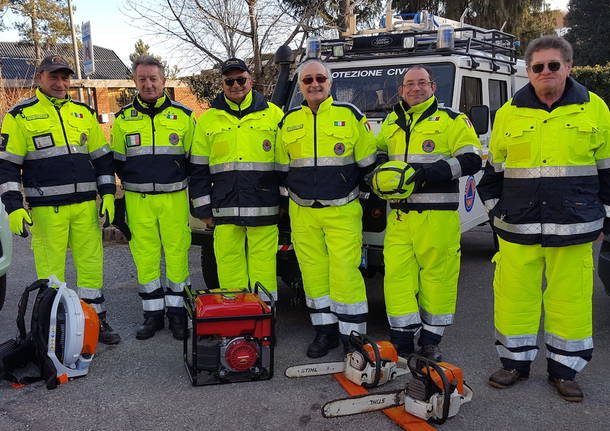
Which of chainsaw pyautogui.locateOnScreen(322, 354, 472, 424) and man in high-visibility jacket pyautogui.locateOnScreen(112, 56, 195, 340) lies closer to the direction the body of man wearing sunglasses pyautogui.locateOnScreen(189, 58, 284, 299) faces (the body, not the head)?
the chainsaw

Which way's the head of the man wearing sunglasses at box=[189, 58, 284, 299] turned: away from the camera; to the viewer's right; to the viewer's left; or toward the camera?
toward the camera

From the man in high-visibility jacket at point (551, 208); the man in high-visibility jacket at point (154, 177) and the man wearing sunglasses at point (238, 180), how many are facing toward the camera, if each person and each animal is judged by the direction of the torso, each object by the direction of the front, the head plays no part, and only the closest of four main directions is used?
3

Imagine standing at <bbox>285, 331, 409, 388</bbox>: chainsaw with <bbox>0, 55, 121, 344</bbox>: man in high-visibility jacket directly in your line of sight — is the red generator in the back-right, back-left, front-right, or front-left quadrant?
front-left

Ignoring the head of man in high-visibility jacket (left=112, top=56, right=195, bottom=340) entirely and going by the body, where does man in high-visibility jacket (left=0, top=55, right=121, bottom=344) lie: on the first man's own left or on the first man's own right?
on the first man's own right

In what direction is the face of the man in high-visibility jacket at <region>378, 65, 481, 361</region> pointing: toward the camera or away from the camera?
toward the camera

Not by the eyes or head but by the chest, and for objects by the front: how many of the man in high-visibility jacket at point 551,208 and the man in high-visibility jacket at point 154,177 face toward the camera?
2

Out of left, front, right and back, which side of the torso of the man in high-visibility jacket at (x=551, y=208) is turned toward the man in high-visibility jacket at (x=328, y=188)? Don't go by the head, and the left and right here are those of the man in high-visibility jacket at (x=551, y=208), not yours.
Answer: right

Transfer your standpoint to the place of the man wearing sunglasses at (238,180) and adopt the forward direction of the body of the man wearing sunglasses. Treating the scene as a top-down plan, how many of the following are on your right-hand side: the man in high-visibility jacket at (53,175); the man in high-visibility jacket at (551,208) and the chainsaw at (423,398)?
1

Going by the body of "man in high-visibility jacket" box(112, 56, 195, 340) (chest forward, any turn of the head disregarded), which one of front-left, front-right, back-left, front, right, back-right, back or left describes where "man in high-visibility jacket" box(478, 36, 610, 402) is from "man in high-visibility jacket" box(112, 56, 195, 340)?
front-left

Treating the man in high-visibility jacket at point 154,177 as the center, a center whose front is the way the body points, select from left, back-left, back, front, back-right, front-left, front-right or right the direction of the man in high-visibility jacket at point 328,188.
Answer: front-left

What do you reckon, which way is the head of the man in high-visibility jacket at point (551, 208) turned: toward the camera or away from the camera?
toward the camera

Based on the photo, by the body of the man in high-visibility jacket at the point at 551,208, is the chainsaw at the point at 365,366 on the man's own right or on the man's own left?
on the man's own right

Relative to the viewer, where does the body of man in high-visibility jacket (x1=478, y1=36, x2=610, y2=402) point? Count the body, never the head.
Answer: toward the camera

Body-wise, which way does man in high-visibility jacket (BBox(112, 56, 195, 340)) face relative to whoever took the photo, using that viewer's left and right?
facing the viewer

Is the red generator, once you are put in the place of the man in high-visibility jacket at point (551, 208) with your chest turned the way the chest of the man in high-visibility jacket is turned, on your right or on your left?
on your right

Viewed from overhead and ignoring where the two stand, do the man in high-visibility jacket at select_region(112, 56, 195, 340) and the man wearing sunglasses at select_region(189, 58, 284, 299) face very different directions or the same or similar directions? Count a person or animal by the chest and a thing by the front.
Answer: same or similar directions

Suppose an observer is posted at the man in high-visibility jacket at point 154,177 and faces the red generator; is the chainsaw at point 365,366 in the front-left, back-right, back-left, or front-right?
front-left
